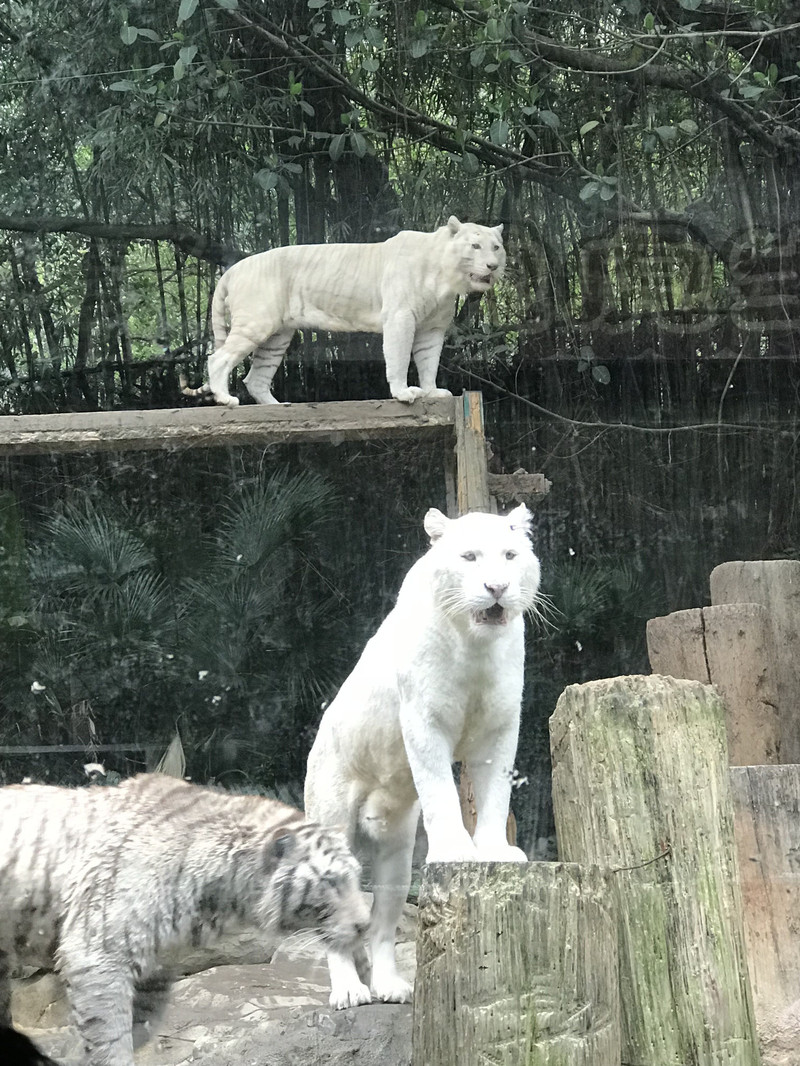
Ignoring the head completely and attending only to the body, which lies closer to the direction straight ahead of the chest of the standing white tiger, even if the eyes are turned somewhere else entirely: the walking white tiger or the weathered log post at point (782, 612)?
the weathered log post

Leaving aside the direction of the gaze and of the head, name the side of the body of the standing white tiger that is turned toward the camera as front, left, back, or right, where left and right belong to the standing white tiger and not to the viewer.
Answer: right

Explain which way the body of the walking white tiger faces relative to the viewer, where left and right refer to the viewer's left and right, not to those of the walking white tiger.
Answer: facing to the right of the viewer

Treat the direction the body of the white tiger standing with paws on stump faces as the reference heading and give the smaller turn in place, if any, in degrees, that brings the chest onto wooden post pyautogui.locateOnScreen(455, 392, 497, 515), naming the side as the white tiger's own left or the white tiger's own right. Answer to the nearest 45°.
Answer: approximately 135° to the white tiger's own left

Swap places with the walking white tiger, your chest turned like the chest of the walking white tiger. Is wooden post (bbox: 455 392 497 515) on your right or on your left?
on your left

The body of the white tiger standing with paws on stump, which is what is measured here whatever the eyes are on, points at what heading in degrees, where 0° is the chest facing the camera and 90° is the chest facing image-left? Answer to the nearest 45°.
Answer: approximately 315°

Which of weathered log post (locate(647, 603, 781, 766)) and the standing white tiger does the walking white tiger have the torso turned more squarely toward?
the weathered log post

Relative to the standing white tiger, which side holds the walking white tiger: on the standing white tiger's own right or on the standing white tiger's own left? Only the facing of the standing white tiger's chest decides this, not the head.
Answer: on the standing white tiger's own right
